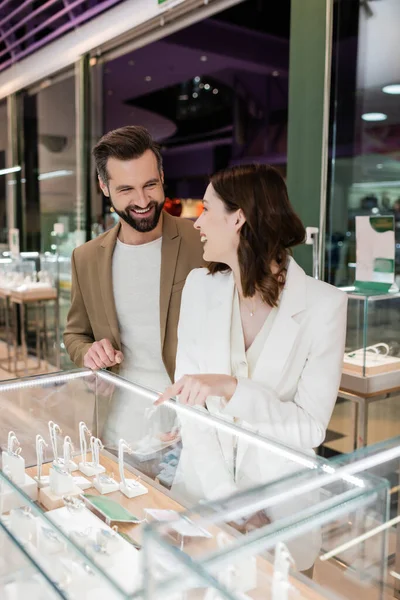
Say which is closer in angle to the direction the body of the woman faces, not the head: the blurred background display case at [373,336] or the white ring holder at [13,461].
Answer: the white ring holder

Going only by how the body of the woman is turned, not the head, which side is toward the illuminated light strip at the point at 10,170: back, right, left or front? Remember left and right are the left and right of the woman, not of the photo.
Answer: right

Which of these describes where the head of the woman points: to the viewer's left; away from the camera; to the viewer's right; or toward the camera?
to the viewer's left

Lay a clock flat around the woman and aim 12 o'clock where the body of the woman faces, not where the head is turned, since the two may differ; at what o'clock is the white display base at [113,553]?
The white display base is roughly at 11 o'clock from the woman.

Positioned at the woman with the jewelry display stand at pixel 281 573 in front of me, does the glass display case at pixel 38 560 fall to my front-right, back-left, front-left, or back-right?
front-right

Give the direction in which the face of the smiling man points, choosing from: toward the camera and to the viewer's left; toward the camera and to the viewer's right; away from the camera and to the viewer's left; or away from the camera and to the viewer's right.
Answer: toward the camera and to the viewer's right

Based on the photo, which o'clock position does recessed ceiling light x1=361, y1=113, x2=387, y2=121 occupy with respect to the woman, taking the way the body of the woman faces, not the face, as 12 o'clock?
The recessed ceiling light is roughly at 5 o'clock from the woman.

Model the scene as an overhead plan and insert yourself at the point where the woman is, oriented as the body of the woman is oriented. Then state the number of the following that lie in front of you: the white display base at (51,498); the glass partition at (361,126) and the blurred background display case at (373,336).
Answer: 1

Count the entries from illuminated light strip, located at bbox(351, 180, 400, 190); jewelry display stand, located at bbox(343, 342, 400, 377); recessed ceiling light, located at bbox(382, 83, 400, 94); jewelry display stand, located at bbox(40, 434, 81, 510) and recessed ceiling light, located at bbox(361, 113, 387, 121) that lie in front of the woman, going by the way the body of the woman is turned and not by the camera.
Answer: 1

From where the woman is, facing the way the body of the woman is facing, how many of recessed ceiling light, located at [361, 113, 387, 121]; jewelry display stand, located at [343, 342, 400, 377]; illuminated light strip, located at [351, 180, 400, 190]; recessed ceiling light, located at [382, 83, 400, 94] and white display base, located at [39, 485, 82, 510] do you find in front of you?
1

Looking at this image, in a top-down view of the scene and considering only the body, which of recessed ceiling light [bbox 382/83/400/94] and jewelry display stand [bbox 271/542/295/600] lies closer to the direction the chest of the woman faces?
the jewelry display stand

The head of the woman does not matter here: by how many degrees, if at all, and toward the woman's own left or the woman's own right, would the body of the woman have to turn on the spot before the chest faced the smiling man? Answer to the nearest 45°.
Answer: approximately 90° to the woman's own right

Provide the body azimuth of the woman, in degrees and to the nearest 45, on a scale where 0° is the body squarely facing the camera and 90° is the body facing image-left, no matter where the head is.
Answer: approximately 45°
